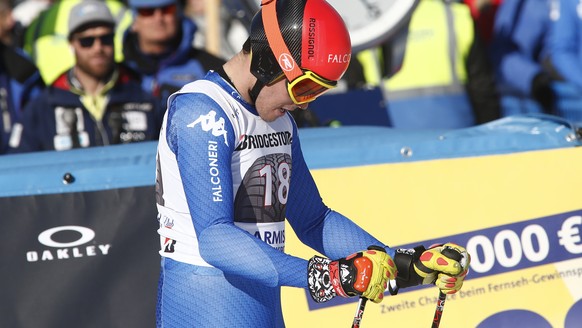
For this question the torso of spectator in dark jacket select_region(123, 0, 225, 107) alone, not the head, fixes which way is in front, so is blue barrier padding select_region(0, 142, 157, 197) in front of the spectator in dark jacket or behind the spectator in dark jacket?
in front

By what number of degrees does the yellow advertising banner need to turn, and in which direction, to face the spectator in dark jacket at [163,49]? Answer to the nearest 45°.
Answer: approximately 135° to its right

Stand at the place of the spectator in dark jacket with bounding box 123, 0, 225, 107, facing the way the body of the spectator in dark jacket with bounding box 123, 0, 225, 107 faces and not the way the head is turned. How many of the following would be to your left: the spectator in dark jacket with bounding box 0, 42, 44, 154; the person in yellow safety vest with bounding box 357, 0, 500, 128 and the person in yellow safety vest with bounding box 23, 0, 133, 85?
1

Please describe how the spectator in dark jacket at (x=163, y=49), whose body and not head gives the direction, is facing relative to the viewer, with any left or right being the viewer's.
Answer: facing the viewer

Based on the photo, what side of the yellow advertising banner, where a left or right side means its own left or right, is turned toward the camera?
front
